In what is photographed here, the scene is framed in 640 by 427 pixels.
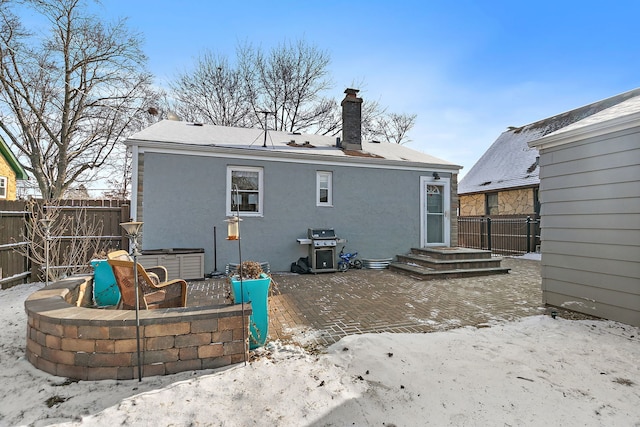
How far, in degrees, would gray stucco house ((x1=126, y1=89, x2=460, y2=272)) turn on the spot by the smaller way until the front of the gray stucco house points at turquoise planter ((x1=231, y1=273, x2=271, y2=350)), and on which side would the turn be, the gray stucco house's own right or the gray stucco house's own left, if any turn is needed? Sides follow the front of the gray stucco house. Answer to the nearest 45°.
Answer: approximately 180°

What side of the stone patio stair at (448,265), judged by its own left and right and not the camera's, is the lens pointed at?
front

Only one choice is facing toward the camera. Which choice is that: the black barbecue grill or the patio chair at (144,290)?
the black barbecue grill

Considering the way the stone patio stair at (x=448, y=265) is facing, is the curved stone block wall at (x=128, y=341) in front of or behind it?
in front

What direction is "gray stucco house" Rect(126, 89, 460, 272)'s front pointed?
away from the camera

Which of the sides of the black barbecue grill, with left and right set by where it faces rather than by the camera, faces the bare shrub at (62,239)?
right

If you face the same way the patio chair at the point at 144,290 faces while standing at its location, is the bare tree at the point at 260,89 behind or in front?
in front

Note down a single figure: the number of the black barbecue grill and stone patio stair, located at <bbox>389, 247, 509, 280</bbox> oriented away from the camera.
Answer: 0

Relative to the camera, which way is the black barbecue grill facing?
toward the camera

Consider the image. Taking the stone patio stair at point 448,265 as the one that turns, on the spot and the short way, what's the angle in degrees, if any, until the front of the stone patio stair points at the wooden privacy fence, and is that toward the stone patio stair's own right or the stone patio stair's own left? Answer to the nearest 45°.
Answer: approximately 45° to the stone patio stair's own right

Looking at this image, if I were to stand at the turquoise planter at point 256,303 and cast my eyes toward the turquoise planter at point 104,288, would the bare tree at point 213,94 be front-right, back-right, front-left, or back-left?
front-right
